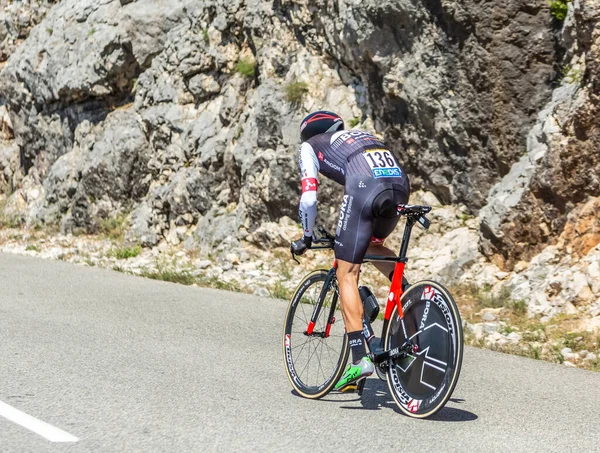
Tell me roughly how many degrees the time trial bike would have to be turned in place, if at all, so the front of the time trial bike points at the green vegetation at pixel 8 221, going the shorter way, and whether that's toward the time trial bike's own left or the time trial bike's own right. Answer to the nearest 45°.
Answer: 0° — it already faces it

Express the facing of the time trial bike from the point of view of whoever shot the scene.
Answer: facing away from the viewer and to the left of the viewer

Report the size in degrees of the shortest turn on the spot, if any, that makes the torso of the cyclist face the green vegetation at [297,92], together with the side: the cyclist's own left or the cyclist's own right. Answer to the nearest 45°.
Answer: approximately 45° to the cyclist's own right

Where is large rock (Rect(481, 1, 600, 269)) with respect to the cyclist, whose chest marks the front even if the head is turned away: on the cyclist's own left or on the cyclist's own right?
on the cyclist's own right

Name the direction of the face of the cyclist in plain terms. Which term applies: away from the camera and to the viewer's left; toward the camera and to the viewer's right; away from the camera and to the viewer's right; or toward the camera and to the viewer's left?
away from the camera and to the viewer's left

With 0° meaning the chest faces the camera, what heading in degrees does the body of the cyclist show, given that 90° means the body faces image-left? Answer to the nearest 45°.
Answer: approximately 135°

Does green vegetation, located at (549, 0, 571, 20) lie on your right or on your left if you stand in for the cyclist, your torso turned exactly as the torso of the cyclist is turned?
on your right

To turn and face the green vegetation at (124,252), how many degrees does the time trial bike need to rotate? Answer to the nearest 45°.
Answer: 0° — it already faces it

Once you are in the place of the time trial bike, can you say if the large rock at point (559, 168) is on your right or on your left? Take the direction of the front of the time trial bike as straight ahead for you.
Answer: on your right
